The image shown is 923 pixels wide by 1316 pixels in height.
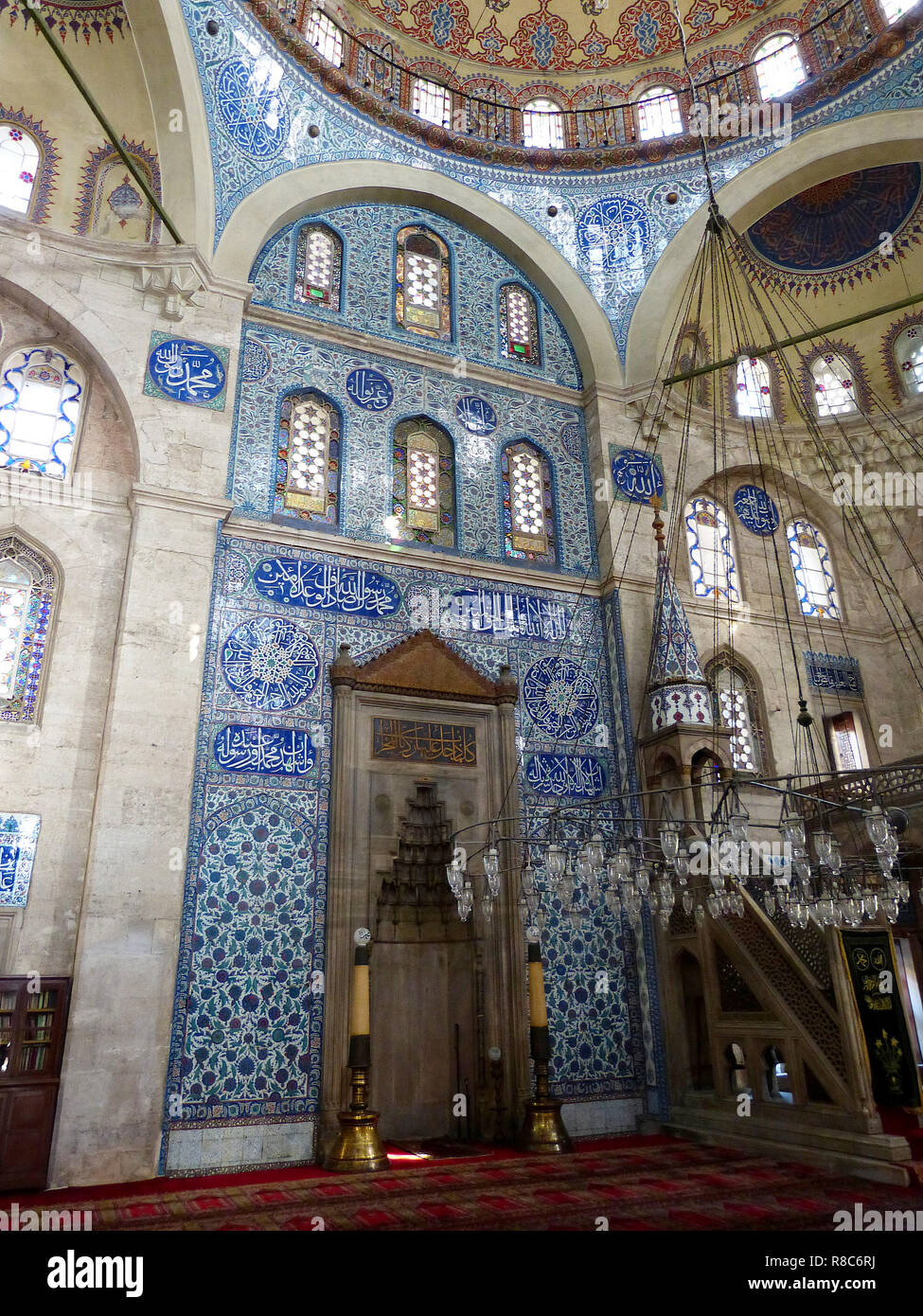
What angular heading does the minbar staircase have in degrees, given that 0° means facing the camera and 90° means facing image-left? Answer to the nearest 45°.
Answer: approximately 315°

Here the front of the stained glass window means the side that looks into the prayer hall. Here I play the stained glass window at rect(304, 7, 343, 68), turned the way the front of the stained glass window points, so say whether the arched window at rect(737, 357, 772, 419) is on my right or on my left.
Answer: on my left

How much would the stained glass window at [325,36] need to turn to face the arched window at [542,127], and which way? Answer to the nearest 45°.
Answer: approximately 45° to its left

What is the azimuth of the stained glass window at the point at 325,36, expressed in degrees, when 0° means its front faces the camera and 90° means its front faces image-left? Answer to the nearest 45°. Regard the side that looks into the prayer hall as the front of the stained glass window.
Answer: approximately 315°

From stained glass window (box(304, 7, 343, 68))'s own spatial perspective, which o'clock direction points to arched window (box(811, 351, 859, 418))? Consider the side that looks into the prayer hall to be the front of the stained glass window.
The arched window is roughly at 10 o'clock from the stained glass window.
